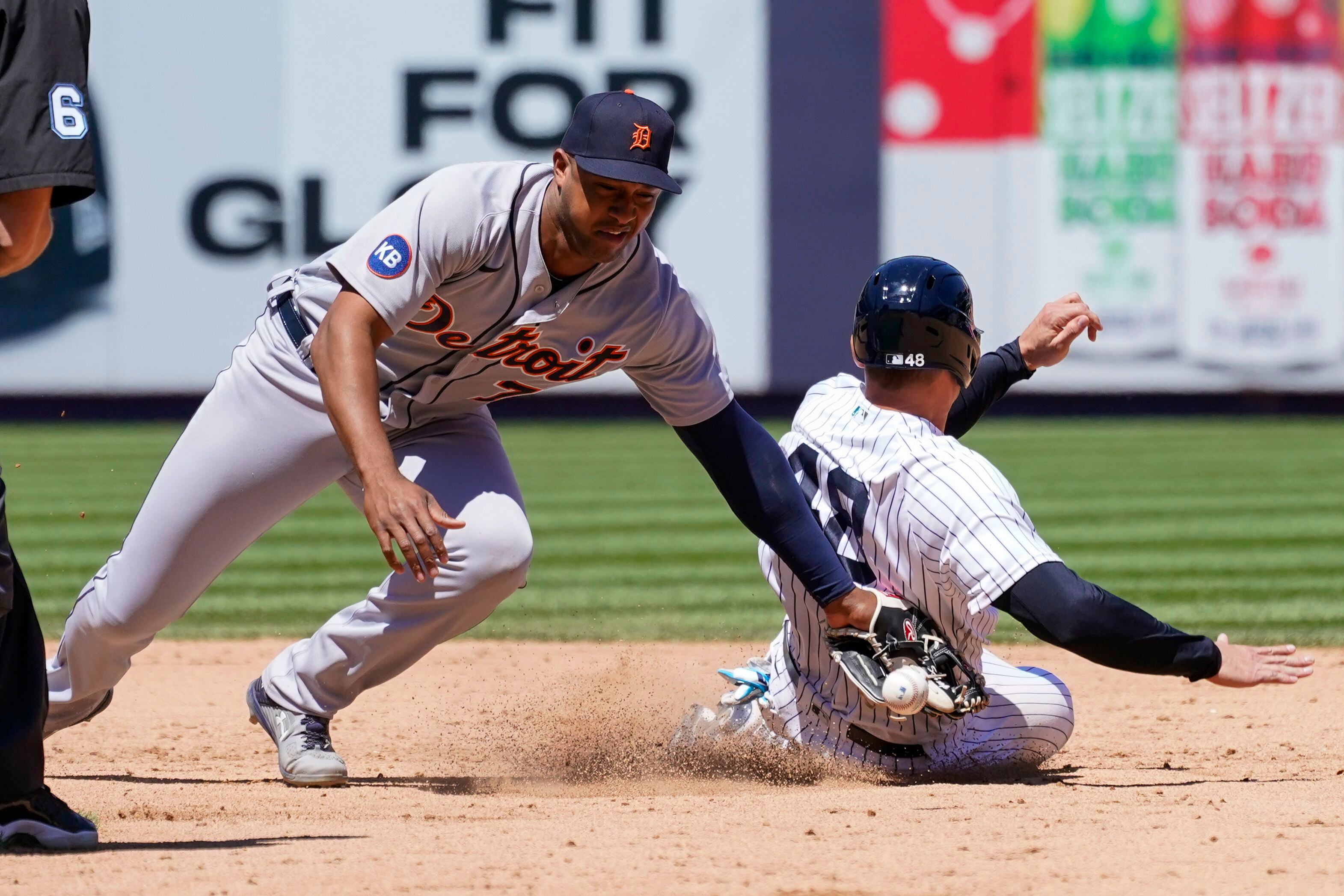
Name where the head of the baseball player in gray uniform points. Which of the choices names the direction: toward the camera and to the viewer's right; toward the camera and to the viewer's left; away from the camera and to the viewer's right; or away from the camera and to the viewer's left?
toward the camera and to the viewer's right

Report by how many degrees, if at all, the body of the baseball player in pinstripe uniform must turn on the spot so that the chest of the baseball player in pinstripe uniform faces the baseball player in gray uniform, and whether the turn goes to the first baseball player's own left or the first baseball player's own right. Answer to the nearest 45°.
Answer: approximately 135° to the first baseball player's own left

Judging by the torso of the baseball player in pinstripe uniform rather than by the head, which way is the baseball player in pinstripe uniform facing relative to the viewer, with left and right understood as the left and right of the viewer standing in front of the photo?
facing away from the viewer and to the right of the viewer

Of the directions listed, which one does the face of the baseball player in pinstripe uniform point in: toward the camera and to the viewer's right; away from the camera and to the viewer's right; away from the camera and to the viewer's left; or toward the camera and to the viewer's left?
away from the camera and to the viewer's right
